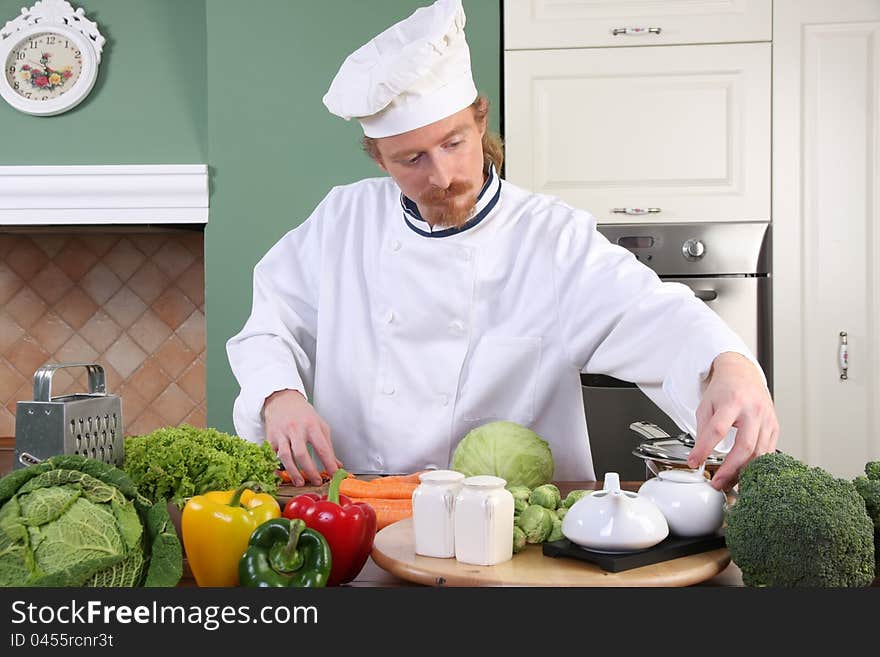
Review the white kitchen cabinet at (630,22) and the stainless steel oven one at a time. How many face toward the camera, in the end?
2

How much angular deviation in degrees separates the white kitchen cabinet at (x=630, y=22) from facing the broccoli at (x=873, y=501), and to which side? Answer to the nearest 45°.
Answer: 0° — it already faces it

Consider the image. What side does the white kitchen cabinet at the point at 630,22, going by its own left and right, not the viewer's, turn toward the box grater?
front

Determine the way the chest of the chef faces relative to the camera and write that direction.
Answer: toward the camera

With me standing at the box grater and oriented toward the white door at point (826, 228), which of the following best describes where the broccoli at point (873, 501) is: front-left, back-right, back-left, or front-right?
front-right

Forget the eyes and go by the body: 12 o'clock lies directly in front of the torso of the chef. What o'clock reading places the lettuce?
The lettuce is roughly at 1 o'clock from the chef.

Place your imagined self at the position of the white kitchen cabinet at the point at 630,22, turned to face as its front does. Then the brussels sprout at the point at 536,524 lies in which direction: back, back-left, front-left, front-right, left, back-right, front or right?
front

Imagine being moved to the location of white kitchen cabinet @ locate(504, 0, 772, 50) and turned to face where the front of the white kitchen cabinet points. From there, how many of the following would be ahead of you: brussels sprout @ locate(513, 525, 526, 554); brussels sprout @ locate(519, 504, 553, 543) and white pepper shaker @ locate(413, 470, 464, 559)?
3

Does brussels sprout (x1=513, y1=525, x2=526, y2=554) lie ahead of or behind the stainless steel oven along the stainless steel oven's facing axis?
ahead

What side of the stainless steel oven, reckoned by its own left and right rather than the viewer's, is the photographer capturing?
front

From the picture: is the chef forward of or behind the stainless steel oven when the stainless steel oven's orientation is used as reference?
forward
